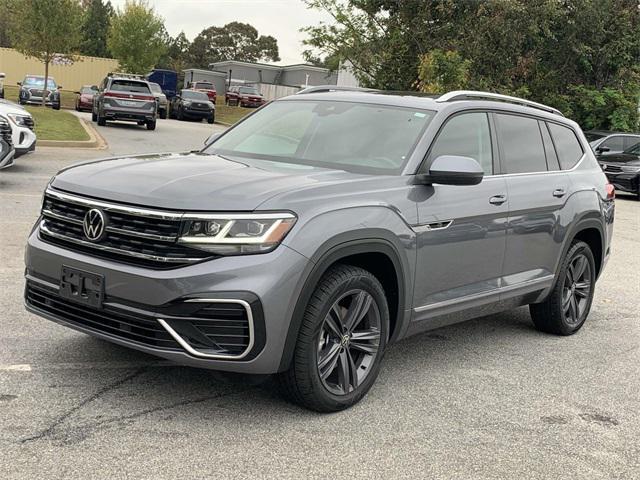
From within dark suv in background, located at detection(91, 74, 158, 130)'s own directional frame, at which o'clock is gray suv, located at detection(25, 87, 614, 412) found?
The gray suv is roughly at 6 o'clock from the dark suv in background.

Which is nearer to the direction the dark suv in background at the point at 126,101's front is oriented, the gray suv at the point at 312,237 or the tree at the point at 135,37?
the tree

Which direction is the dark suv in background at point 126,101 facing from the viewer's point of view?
away from the camera

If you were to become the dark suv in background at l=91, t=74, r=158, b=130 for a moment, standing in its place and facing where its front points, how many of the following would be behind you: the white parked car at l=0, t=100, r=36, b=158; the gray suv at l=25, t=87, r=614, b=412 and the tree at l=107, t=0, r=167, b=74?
2

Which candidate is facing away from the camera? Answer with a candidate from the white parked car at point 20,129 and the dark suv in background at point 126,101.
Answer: the dark suv in background

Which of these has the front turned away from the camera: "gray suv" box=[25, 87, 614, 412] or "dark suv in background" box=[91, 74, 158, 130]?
the dark suv in background

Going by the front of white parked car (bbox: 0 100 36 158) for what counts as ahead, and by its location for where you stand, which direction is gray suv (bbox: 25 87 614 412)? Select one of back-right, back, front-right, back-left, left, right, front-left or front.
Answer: front-right

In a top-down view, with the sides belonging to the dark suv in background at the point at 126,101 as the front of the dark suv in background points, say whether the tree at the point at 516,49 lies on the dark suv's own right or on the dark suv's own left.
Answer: on the dark suv's own right

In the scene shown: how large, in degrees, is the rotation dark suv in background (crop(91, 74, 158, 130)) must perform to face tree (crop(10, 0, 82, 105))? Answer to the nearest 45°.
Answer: approximately 45° to its left

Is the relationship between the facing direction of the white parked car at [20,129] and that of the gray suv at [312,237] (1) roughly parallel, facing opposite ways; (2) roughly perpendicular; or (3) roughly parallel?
roughly perpendicular

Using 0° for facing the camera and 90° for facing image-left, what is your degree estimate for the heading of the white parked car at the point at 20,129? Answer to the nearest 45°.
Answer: approximately 315°

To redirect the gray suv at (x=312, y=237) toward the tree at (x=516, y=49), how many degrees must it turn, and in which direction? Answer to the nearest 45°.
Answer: approximately 135° to its right

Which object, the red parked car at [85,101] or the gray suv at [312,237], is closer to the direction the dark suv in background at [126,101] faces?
the red parked car

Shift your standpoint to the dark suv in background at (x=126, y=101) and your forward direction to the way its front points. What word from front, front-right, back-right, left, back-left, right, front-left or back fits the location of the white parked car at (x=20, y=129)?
back
